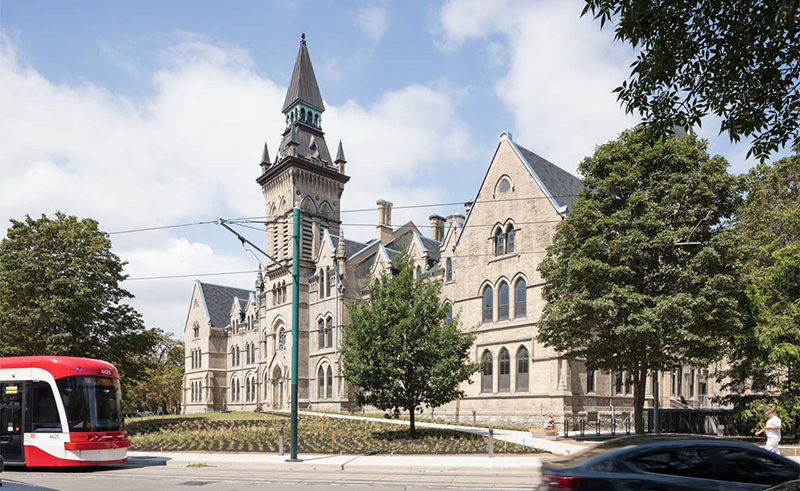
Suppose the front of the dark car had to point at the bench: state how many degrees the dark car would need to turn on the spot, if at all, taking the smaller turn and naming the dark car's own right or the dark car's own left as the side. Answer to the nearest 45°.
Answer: approximately 90° to the dark car's own left

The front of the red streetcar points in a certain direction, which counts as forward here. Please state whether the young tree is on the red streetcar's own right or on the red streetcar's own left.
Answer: on the red streetcar's own left

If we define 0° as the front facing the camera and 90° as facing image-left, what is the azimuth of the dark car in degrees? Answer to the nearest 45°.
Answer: approximately 270°

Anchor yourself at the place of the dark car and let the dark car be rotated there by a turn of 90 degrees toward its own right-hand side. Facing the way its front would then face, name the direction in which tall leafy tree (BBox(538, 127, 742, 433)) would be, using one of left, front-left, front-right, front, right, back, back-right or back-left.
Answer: back

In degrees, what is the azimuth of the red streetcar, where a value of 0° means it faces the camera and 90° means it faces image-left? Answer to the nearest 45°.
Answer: approximately 315°

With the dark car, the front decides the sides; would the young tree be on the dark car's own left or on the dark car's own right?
on the dark car's own left
